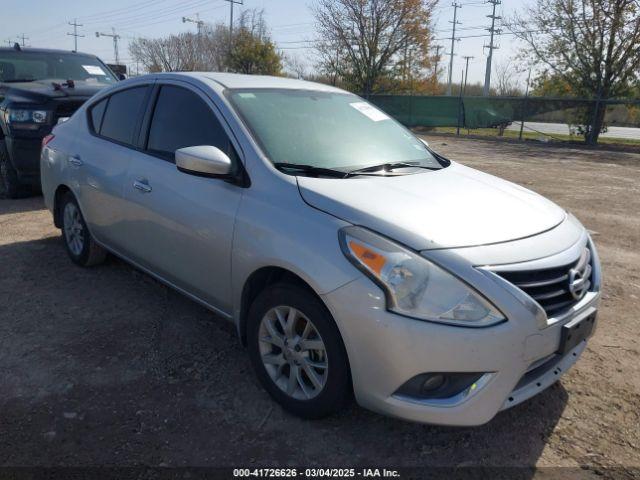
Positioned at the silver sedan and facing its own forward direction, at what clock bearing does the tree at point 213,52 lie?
The tree is roughly at 7 o'clock from the silver sedan.

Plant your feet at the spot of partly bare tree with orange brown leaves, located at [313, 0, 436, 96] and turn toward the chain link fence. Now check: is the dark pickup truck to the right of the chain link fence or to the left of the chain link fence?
right

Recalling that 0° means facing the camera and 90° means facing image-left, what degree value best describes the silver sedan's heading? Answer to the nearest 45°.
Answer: approximately 315°

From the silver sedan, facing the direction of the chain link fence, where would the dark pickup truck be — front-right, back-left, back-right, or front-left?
front-left

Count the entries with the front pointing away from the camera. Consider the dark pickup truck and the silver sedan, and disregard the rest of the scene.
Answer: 0

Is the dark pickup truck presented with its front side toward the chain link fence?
no

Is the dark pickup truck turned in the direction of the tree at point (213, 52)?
no

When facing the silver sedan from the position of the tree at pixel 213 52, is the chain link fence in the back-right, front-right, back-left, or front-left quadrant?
front-left

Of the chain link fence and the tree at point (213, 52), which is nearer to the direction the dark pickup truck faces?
the chain link fence

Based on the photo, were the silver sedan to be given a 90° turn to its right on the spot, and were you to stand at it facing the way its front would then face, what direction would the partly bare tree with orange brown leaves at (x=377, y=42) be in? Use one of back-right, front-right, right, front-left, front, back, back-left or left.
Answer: back-right

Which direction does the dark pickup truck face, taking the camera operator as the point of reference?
facing the viewer and to the right of the viewer

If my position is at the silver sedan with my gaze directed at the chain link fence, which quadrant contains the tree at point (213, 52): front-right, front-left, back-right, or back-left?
front-left

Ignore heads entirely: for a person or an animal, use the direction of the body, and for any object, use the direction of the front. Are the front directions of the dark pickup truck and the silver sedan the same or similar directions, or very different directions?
same or similar directions

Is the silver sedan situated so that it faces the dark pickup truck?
no
